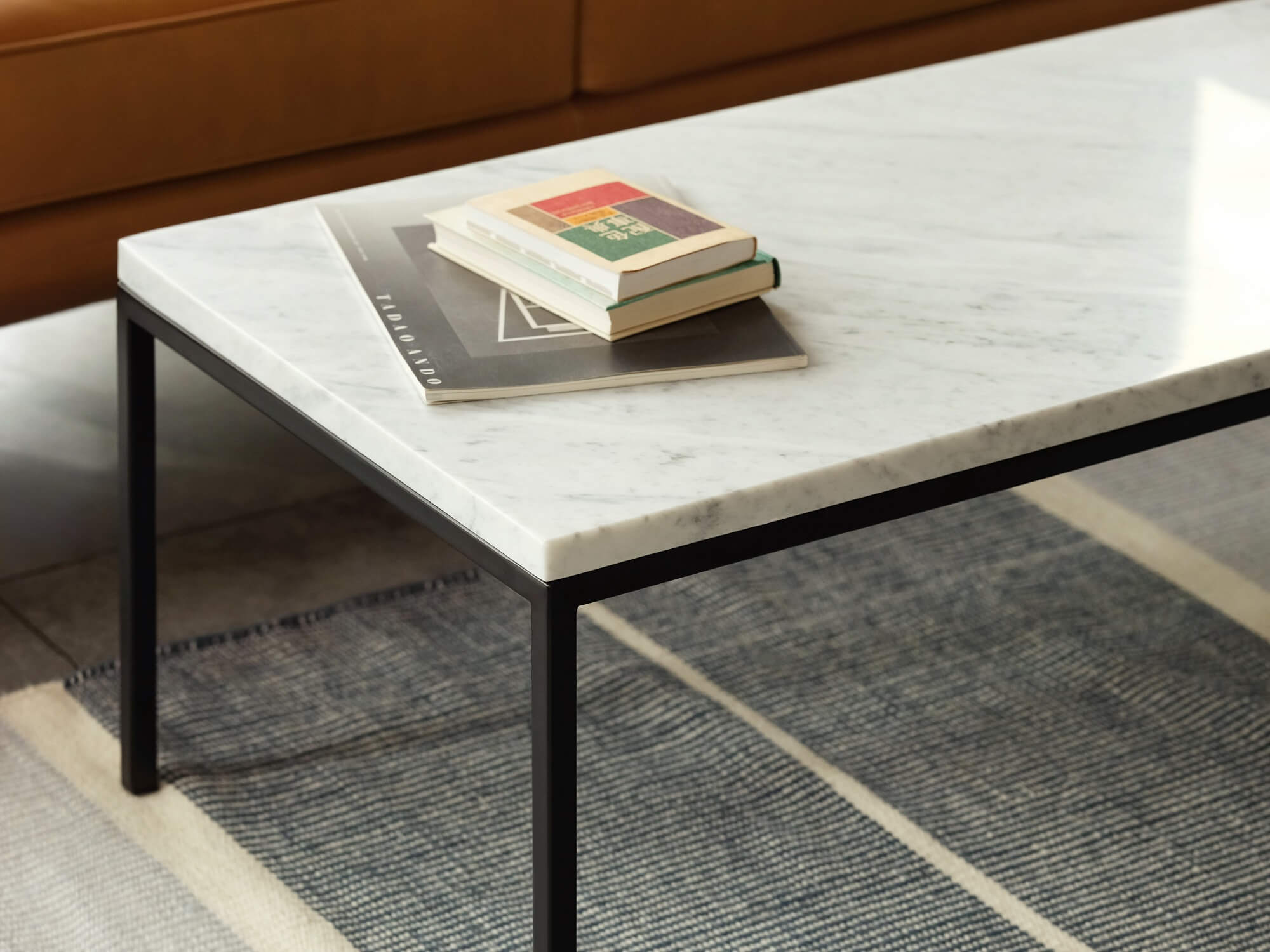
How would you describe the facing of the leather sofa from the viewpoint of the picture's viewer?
facing the viewer and to the right of the viewer

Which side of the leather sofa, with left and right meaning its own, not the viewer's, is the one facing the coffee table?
front

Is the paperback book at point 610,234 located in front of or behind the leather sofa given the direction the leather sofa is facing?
in front
